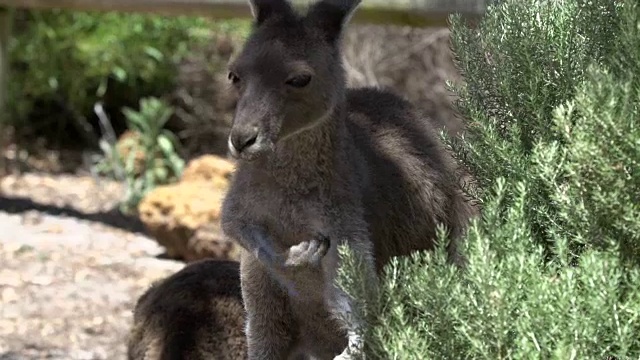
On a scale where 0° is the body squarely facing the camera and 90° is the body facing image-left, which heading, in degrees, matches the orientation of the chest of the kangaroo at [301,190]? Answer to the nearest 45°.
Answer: approximately 45°

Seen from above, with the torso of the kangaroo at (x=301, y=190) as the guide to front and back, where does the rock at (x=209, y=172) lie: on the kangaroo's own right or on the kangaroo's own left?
on the kangaroo's own right

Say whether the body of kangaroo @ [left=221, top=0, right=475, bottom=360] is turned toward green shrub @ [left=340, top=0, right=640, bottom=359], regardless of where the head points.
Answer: no

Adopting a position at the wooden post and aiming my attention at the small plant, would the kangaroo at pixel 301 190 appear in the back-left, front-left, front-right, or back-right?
front-right

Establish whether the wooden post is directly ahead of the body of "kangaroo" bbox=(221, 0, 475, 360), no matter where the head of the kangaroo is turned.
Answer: no

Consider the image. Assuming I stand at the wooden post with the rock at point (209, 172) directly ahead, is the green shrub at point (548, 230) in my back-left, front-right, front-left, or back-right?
front-right

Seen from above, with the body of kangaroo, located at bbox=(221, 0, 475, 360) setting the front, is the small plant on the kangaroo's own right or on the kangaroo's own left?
on the kangaroo's own right

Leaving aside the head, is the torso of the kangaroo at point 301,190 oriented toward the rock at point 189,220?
no
